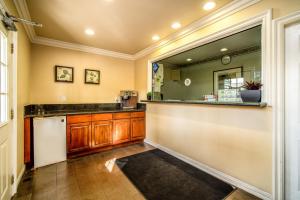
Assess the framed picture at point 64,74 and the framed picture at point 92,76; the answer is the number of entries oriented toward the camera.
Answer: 2

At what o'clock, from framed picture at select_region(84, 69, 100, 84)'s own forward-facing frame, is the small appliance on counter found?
The small appliance on counter is roughly at 9 o'clock from the framed picture.

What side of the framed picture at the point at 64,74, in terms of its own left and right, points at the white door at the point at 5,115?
front

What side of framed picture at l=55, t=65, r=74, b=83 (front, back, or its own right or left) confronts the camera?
front

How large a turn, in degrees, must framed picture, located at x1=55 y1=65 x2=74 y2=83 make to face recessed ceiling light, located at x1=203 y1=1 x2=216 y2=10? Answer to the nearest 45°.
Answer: approximately 45° to its left

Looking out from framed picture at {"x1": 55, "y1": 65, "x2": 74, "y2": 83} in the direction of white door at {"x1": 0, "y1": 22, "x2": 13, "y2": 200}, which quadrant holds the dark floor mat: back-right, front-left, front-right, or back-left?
front-left

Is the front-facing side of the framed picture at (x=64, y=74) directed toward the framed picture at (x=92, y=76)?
no

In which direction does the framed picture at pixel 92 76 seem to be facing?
toward the camera

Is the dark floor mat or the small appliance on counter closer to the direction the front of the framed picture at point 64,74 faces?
the dark floor mat

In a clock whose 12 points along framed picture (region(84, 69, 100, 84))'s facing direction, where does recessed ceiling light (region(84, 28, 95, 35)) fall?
The recessed ceiling light is roughly at 12 o'clock from the framed picture.

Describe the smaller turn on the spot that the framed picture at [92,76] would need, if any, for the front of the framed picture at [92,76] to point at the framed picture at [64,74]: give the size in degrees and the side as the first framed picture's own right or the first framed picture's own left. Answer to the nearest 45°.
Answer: approximately 90° to the first framed picture's own right

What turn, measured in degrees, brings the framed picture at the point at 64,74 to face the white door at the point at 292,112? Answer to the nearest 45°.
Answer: approximately 45° to its left

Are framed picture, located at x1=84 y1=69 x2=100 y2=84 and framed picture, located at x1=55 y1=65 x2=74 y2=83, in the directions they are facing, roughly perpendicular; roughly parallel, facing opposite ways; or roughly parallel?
roughly parallel
